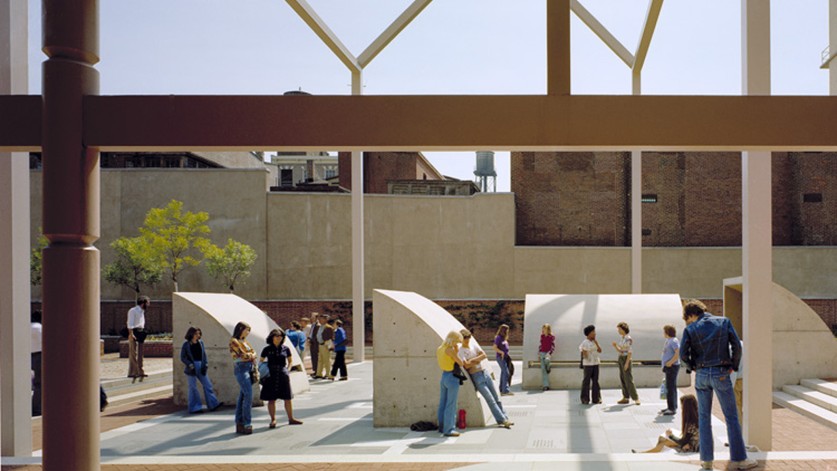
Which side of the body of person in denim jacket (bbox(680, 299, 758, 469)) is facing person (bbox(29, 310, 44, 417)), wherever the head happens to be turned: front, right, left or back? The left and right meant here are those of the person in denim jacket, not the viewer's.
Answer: left

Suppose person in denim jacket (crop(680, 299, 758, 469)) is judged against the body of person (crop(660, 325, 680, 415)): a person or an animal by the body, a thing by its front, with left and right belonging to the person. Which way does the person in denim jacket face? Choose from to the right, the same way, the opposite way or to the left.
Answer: to the right

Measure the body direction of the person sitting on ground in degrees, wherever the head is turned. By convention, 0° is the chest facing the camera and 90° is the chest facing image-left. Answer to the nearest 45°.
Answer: approximately 90°

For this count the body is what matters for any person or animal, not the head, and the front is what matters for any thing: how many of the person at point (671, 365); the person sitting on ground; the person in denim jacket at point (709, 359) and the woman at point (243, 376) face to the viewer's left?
2

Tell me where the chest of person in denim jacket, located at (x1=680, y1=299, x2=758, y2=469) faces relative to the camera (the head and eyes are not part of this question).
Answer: away from the camera

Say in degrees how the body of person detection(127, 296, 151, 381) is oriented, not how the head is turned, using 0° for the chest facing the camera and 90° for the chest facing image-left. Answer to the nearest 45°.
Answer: approximately 270°

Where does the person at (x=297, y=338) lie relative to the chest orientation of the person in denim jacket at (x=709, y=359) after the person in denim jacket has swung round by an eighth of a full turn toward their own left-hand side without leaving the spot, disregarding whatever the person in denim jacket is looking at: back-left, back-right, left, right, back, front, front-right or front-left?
front

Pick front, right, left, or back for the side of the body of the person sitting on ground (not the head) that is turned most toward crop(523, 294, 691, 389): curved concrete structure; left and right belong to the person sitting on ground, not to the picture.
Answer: right

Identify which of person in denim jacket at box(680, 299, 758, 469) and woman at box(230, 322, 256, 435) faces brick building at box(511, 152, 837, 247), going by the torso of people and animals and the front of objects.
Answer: the person in denim jacket

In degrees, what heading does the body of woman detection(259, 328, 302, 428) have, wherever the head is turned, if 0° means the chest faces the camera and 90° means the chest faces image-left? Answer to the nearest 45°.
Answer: approximately 0°
